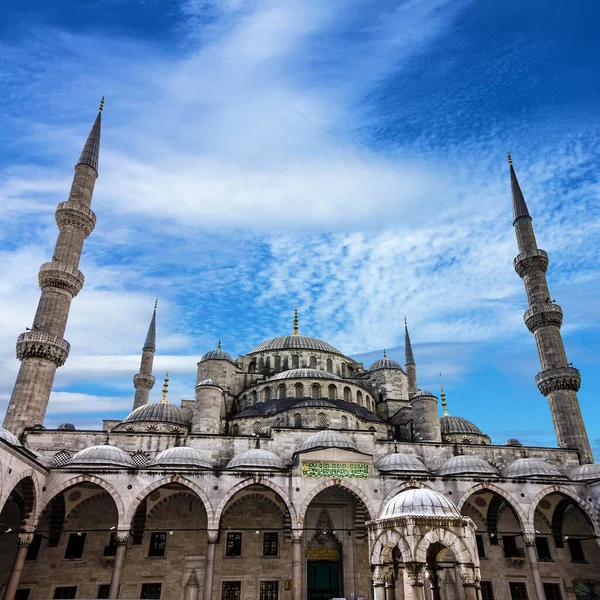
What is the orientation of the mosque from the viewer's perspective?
toward the camera
